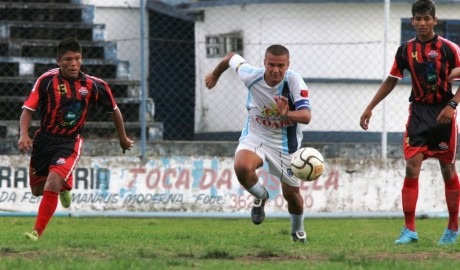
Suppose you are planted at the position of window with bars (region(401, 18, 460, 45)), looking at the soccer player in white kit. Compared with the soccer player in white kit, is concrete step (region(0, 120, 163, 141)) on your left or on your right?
right

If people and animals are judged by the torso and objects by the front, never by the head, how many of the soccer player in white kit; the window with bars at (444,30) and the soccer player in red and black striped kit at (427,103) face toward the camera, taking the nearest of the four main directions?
3

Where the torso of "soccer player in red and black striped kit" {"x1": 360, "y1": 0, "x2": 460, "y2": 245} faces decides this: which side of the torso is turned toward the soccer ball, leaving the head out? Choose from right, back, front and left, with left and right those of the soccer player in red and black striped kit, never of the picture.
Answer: right

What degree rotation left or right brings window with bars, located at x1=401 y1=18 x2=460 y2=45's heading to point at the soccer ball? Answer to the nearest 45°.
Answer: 0° — it already faces it

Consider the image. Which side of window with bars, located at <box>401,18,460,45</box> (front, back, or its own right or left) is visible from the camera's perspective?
front

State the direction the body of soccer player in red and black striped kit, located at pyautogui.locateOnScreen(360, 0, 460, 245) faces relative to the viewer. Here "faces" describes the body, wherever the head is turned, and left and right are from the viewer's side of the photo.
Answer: facing the viewer

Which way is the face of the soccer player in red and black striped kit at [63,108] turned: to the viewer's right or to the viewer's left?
to the viewer's right

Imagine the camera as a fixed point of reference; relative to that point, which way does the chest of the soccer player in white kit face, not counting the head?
toward the camera
